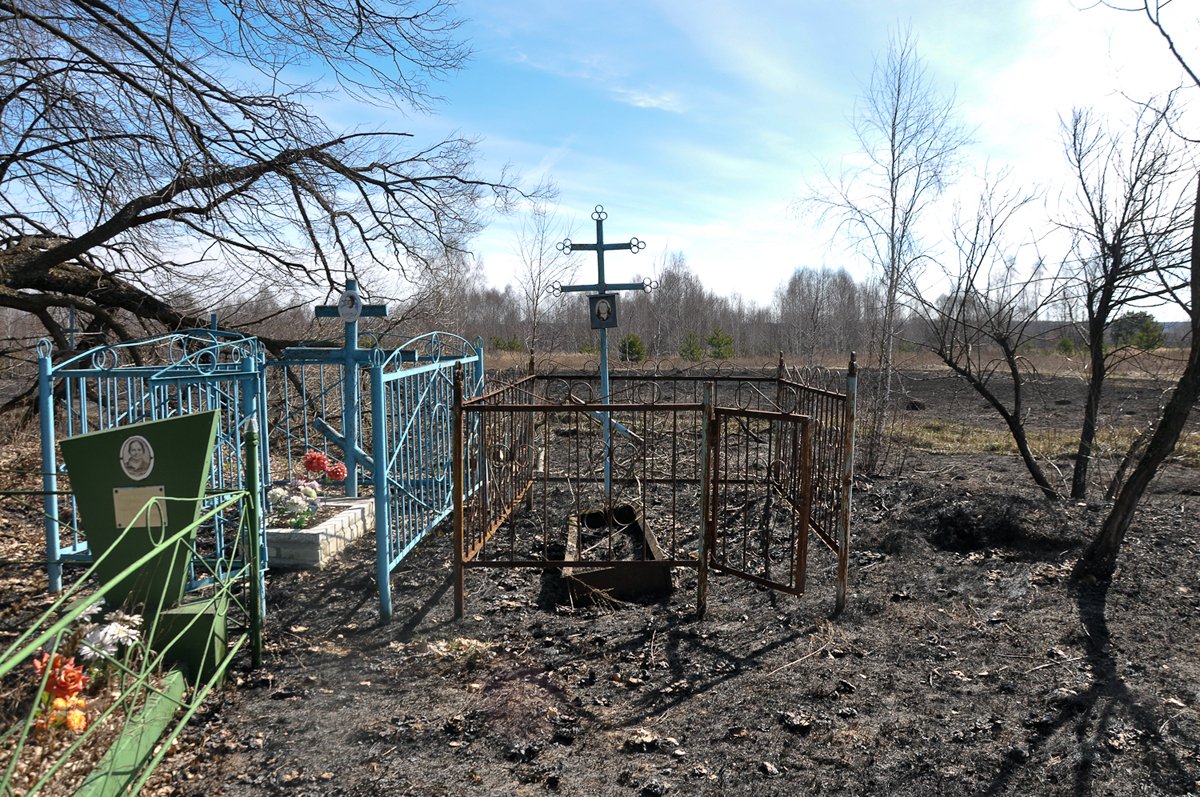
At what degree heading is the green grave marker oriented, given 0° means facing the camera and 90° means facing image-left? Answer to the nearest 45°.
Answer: approximately 0°

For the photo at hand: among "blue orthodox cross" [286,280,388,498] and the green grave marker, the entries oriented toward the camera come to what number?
2

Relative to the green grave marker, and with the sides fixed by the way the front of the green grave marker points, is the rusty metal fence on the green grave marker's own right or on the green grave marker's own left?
on the green grave marker's own left

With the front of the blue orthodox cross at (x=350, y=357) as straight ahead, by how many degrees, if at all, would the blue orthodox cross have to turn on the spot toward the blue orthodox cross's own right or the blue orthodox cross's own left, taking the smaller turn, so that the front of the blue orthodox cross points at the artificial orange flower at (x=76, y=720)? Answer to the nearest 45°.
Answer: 0° — it already faces it

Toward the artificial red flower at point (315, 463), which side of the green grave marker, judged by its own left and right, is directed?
back

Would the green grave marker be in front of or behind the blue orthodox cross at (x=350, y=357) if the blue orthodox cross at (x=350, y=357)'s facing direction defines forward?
in front

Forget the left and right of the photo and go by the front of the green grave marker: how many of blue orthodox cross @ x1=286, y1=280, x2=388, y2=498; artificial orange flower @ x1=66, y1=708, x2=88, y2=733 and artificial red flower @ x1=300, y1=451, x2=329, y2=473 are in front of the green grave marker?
1

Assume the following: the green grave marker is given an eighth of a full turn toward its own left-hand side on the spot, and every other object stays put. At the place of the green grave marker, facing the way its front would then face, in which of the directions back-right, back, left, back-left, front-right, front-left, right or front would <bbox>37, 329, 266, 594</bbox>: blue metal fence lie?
back-left

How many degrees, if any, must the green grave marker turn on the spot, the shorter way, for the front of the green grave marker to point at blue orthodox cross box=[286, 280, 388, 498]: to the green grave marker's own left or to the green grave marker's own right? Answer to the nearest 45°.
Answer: approximately 135° to the green grave marker's own left

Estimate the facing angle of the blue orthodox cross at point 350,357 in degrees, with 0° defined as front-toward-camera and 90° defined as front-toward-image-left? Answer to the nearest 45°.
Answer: approximately 0°
